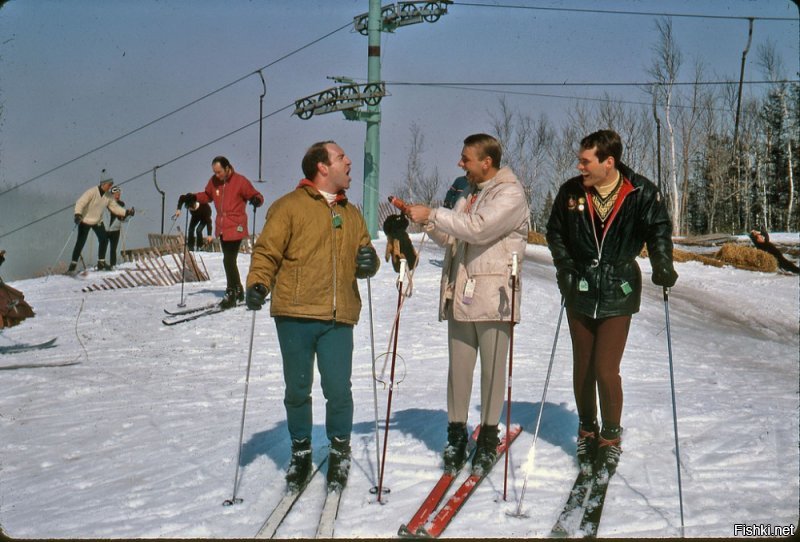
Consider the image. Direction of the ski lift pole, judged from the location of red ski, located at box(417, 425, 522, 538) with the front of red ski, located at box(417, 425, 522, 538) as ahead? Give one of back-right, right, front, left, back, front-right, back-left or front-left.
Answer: back-right

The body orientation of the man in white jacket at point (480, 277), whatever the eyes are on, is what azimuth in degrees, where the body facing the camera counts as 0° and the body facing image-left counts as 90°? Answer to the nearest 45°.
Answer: approximately 45°

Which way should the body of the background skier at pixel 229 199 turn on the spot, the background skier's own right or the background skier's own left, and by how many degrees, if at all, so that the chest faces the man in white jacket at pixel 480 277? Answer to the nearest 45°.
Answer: approximately 45° to the background skier's own left

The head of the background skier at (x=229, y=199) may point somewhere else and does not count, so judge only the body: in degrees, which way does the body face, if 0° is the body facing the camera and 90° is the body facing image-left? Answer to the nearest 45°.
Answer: approximately 45°

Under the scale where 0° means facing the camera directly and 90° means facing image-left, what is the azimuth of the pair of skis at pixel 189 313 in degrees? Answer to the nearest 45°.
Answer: approximately 45°

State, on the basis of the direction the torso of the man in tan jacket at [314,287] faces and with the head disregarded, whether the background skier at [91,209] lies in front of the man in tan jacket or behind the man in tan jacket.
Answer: behind

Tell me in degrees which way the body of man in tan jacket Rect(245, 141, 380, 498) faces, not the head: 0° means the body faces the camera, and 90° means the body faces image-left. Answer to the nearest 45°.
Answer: approximately 315°

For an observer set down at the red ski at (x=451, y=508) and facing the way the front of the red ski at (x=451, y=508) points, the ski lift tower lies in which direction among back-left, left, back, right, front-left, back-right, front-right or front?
back-right

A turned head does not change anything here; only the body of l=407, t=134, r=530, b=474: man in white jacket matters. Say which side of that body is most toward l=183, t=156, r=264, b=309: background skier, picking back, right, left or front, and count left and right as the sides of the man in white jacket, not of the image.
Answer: right

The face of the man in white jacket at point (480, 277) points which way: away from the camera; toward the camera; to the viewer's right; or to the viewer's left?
to the viewer's left

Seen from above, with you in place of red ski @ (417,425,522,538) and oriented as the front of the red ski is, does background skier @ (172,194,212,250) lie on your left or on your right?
on your right
